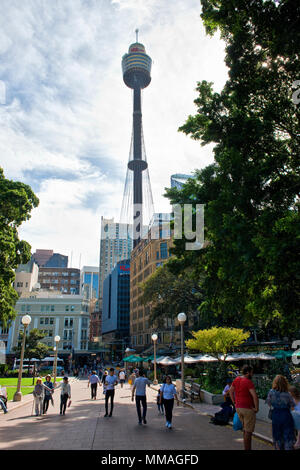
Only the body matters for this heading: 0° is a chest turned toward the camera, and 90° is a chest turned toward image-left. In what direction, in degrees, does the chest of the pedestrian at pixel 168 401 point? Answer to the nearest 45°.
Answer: approximately 0°

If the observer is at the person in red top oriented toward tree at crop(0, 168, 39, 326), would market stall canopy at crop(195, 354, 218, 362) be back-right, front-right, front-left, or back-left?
front-right

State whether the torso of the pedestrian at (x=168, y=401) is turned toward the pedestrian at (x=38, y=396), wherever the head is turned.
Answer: no

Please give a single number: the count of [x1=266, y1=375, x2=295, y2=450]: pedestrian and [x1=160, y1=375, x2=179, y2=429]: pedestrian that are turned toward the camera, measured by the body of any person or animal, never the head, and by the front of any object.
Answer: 1

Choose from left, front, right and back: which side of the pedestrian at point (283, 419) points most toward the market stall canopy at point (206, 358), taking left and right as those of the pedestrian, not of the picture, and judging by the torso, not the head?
front

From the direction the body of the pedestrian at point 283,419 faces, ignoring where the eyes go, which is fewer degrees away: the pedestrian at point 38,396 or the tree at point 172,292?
the tree

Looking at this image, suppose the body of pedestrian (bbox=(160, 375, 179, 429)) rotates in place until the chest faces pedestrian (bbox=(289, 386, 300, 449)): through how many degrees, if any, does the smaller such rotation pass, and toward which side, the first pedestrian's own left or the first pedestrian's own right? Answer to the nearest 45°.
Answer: approximately 45° to the first pedestrian's own left

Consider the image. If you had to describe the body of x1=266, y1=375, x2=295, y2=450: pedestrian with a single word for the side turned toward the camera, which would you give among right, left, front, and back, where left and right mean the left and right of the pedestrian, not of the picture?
back

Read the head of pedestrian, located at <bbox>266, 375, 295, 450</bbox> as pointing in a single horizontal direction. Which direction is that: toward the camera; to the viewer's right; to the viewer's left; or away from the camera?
away from the camera
